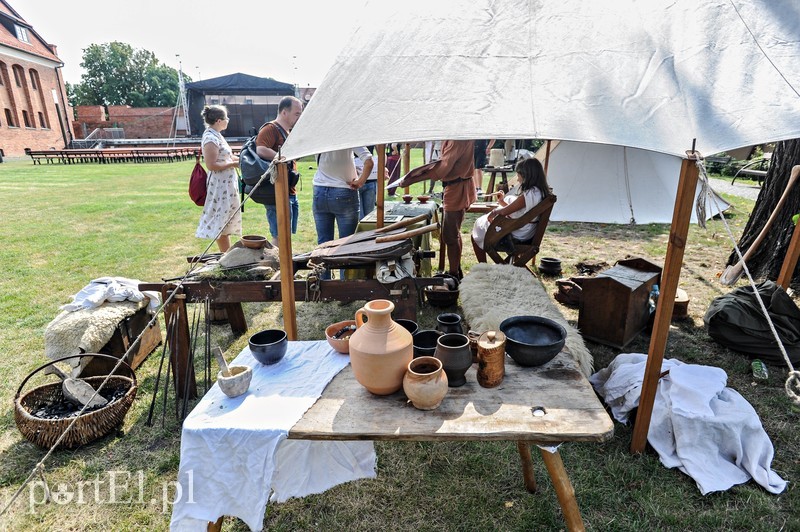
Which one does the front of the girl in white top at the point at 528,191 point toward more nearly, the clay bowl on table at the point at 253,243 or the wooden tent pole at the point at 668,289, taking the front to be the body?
the clay bowl on table

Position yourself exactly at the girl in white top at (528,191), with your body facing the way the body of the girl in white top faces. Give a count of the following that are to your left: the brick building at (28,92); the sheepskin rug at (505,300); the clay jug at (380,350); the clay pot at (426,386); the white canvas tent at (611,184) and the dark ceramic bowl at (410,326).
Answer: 4

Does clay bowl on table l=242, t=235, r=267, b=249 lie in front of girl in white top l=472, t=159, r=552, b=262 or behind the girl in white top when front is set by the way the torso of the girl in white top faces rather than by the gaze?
in front

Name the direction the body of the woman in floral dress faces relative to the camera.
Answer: to the viewer's right

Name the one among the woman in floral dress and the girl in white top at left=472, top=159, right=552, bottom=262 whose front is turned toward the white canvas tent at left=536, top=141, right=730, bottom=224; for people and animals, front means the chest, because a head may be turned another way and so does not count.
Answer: the woman in floral dress

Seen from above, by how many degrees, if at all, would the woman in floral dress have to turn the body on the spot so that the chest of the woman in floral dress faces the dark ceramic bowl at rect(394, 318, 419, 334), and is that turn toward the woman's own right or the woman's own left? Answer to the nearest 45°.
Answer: approximately 90° to the woman's own right

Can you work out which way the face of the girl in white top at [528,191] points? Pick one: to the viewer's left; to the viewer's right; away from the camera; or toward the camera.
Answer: to the viewer's left

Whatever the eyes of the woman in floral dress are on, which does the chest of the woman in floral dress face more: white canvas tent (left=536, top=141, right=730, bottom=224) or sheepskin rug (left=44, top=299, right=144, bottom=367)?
the white canvas tent

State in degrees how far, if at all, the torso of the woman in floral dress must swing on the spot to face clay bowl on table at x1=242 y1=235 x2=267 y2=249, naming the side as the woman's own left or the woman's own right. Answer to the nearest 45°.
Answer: approximately 90° to the woman's own right

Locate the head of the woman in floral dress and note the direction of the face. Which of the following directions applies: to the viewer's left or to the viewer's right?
to the viewer's right

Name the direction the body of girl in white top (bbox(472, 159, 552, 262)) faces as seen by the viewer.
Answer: to the viewer's left

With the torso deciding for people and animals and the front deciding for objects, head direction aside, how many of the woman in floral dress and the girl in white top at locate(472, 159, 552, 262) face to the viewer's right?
1

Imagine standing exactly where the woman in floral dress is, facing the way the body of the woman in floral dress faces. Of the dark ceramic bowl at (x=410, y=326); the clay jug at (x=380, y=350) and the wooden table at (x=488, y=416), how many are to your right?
3

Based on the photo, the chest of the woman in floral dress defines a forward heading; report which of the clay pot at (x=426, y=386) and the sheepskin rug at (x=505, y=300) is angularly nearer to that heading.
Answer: the sheepskin rug

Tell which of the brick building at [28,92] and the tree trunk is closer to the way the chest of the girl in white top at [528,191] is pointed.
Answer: the brick building

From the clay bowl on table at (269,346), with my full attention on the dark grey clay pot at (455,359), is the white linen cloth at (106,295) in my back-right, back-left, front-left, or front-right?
back-left
